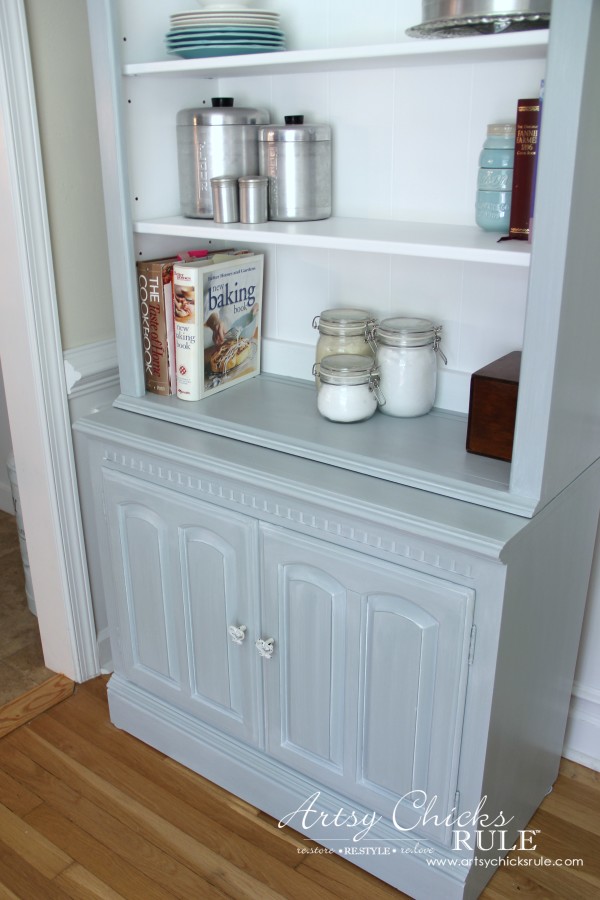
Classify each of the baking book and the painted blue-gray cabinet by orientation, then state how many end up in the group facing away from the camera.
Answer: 0

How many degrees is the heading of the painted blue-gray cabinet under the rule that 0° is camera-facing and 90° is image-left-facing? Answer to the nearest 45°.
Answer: approximately 45°
